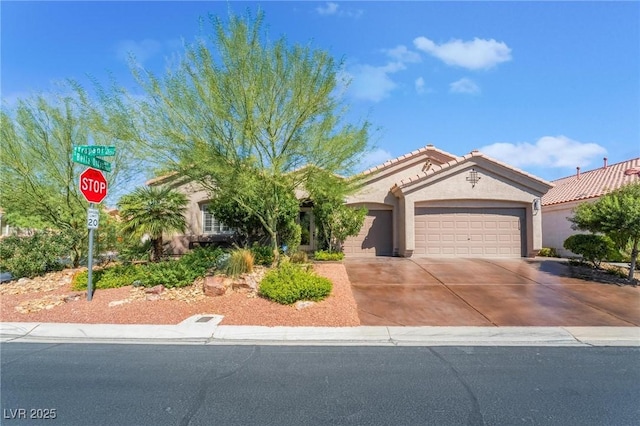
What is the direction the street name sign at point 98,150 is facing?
toward the camera

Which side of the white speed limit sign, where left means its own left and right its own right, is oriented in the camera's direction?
front

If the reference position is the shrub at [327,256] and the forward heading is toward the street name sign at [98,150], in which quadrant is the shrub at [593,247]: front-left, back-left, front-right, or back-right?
back-left

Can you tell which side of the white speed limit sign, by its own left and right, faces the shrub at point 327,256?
left

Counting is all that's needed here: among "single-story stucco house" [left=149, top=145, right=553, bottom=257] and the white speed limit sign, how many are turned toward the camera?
2

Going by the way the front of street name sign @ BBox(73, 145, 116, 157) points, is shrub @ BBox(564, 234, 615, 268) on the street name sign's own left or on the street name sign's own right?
on the street name sign's own left

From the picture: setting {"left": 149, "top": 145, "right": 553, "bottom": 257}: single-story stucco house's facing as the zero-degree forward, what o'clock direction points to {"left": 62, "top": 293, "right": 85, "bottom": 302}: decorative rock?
The decorative rock is roughly at 2 o'clock from the single-story stucco house.

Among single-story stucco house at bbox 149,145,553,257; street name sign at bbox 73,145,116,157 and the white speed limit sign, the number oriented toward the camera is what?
3

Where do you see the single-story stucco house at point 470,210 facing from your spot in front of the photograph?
facing the viewer

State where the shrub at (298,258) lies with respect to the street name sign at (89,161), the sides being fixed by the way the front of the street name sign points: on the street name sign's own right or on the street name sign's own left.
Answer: on the street name sign's own left

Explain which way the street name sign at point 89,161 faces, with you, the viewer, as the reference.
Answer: facing the viewer and to the right of the viewer
